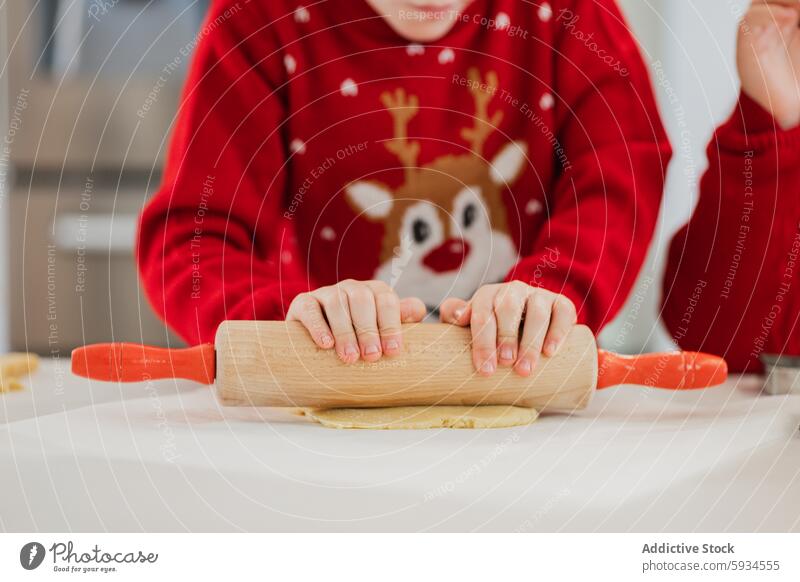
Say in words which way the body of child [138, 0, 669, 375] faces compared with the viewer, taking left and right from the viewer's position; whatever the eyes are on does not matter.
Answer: facing the viewer
